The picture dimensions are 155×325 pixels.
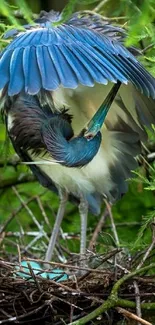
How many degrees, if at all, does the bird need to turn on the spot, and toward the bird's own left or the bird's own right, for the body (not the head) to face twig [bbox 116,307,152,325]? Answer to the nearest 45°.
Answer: approximately 45° to the bird's own left

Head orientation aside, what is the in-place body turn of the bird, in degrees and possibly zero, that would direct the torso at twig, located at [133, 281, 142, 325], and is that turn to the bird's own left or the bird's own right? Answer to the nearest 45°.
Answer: approximately 45° to the bird's own left

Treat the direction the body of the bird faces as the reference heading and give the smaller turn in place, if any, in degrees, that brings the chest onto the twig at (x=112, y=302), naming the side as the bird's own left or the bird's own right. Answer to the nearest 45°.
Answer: approximately 45° to the bird's own left

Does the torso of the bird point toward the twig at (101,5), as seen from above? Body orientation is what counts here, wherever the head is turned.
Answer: no

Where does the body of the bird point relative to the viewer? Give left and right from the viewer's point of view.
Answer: facing the viewer and to the left of the viewer
